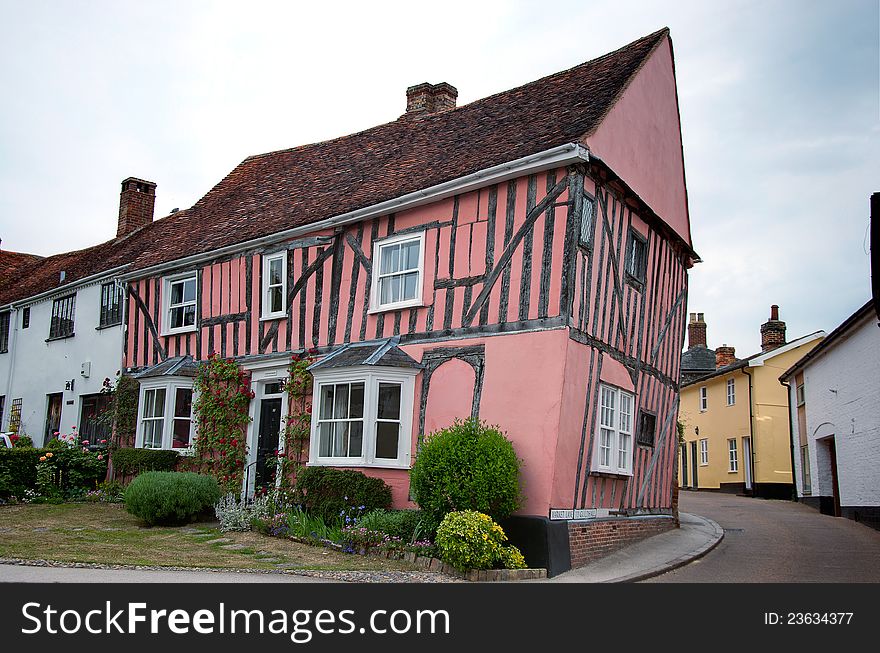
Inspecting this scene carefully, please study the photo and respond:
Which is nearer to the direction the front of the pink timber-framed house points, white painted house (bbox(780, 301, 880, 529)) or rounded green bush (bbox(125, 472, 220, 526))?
the rounded green bush

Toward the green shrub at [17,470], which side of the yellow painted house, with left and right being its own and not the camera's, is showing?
front

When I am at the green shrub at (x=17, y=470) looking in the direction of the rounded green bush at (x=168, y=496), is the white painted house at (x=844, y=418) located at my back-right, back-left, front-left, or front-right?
front-left

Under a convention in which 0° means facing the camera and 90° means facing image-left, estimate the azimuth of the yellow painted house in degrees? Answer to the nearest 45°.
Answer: approximately 45°

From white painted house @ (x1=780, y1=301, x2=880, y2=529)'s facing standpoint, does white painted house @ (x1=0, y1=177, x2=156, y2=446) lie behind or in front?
in front

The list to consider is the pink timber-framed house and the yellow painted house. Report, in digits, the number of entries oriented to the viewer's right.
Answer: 0

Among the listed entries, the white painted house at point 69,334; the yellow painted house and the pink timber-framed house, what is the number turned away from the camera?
0

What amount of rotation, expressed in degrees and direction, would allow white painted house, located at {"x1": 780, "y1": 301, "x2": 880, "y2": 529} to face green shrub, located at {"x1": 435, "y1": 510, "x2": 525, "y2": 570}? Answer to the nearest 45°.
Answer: approximately 45° to its left

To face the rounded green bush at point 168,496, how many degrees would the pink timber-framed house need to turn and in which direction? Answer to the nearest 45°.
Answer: approximately 45° to its right

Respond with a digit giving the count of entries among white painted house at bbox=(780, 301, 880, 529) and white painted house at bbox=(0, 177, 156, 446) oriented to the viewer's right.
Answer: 0

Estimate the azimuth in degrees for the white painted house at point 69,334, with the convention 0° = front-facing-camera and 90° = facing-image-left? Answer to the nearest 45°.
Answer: approximately 45°

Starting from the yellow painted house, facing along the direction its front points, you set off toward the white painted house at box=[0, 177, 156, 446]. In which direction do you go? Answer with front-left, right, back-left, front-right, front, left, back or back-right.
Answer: front

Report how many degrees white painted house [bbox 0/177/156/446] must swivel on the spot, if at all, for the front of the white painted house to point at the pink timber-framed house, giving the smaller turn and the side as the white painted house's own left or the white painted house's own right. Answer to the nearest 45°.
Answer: approximately 90° to the white painted house's own left

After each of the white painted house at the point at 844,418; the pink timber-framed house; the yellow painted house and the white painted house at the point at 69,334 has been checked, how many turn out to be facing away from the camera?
0

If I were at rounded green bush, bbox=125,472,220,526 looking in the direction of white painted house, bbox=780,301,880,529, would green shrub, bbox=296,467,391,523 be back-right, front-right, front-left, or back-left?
front-right

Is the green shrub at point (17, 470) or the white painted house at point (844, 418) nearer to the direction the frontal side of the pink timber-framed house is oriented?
the green shrub

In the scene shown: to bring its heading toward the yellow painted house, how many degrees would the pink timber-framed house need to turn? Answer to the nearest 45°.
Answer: approximately 180°

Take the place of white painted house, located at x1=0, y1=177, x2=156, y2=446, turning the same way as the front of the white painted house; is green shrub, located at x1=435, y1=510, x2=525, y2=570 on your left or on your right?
on your left
